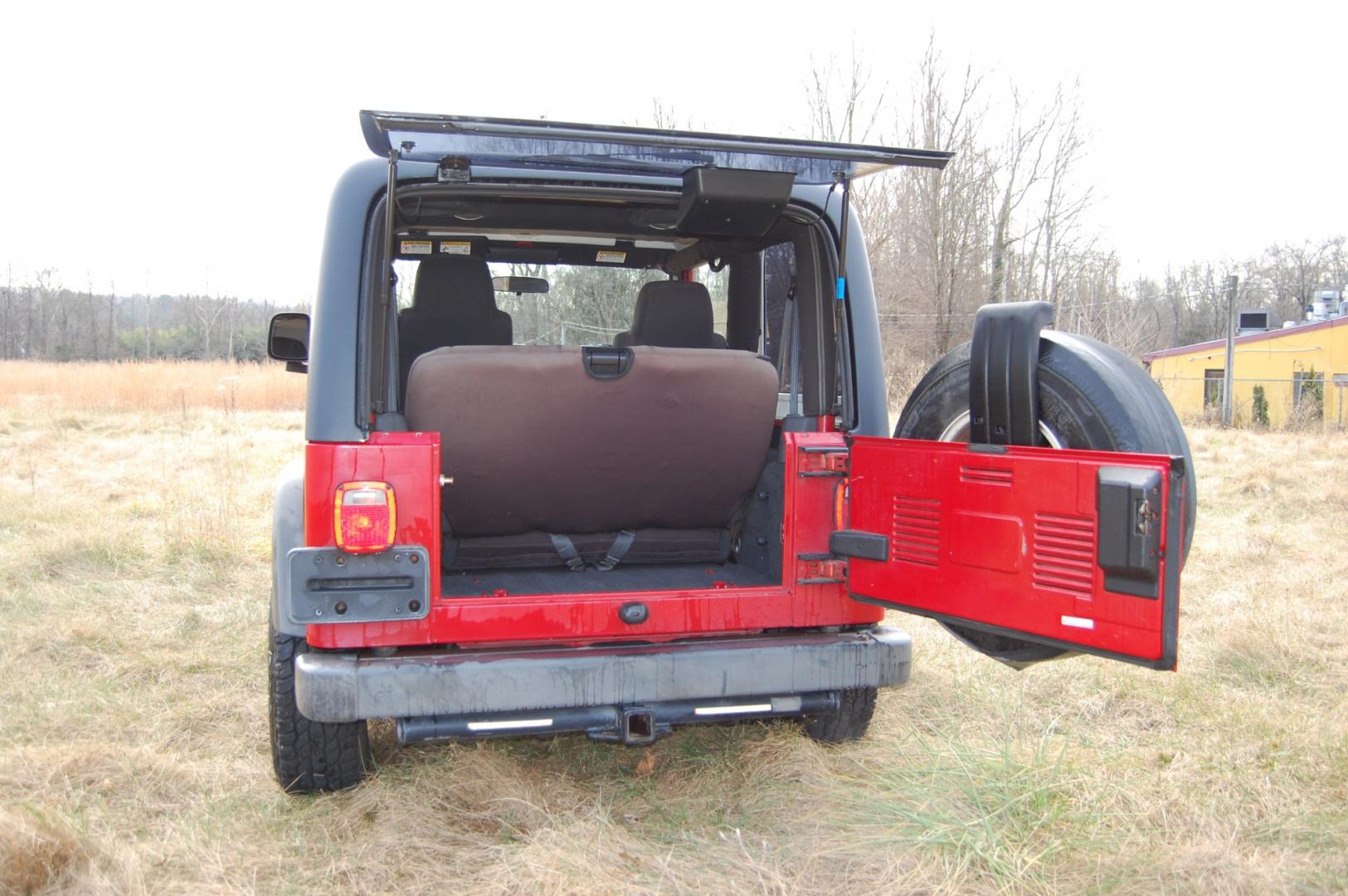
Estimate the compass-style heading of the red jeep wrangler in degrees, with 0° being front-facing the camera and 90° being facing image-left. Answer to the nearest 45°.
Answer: approximately 180°

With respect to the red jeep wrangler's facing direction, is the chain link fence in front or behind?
in front

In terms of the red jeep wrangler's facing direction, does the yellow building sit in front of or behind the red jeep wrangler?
in front

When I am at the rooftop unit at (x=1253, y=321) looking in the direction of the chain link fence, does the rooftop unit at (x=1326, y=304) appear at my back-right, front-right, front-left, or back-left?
back-left
